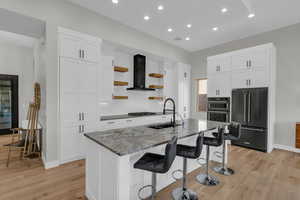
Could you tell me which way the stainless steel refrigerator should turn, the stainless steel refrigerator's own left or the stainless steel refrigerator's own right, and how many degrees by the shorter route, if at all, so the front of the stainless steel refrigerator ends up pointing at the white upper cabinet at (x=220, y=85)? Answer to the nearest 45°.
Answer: approximately 45° to the stainless steel refrigerator's own right

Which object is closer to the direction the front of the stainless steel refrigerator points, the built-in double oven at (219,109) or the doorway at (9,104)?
the doorway

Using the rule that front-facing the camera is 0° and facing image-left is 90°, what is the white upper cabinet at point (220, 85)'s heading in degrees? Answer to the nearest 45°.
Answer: approximately 45°

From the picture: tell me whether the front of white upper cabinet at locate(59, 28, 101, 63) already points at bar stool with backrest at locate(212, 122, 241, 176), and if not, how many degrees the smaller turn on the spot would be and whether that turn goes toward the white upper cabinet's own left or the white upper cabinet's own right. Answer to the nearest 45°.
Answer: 0° — it already faces it

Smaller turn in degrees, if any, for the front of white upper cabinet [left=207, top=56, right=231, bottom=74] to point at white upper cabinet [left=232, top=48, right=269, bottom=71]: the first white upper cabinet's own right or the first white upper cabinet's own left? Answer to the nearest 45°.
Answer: approximately 90° to the first white upper cabinet's own left

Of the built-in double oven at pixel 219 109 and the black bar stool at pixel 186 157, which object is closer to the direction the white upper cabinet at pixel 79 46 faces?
the black bar stool
